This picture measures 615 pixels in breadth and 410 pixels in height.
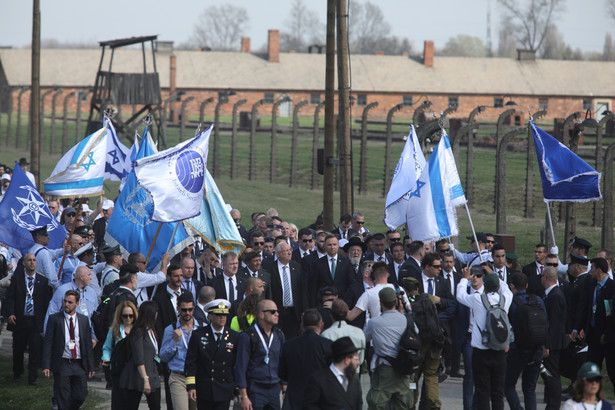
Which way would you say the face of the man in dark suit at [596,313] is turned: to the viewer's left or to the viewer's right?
to the viewer's left

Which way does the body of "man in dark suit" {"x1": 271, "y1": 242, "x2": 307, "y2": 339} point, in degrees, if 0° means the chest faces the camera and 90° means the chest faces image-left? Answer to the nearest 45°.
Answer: approximately 0°

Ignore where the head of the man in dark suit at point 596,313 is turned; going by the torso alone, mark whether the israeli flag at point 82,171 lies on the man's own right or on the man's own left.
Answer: on the man's own right
